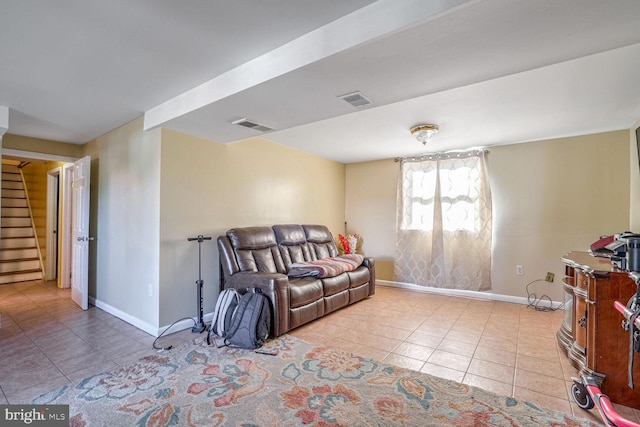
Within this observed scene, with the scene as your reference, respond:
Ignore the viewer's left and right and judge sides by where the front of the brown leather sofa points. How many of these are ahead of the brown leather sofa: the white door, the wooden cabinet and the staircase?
1

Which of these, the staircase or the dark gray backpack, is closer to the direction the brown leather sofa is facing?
the dark gray backpack

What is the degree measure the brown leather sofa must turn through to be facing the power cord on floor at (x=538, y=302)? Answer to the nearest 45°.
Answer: approximately 45° to its left

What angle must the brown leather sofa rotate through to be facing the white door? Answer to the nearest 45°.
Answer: approximately 135° to its right

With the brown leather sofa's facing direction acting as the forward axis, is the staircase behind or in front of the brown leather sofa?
behind

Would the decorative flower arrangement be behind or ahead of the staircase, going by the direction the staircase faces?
ahead

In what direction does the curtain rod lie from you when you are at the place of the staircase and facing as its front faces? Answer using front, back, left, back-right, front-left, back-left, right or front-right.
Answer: front-left

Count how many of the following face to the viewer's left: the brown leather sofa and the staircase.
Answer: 0

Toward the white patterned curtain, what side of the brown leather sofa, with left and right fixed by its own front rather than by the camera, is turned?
left
